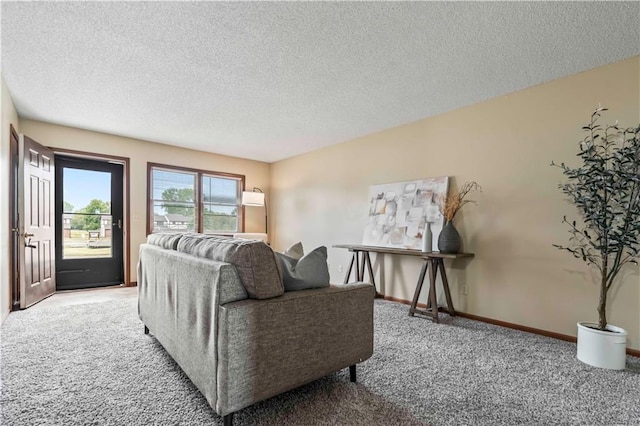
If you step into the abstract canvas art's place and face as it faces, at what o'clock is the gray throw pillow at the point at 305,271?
The gray throw pillow is roughly at 11 o'clock from the abstract canvas art.

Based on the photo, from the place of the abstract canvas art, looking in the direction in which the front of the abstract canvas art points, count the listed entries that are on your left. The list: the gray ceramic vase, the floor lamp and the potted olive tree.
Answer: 2

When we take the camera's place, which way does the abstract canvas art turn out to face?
facing the viewer and to the left of the viewer

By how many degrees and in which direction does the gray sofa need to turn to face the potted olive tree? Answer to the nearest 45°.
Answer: approximately 45° to its right

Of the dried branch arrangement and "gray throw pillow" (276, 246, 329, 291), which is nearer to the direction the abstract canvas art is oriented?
the gray throw pillow

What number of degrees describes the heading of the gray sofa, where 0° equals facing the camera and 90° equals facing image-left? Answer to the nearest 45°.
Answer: approximately 225°

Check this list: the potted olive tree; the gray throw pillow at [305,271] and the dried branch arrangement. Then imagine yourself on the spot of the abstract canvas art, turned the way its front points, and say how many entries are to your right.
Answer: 0

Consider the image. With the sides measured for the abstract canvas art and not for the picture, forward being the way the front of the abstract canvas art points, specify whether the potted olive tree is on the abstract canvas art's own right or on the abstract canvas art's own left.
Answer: on the abstract canvas art's own left

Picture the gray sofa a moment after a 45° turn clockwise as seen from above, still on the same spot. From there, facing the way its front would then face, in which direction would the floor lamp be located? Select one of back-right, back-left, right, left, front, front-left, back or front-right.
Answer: left

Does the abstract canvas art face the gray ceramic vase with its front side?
no
